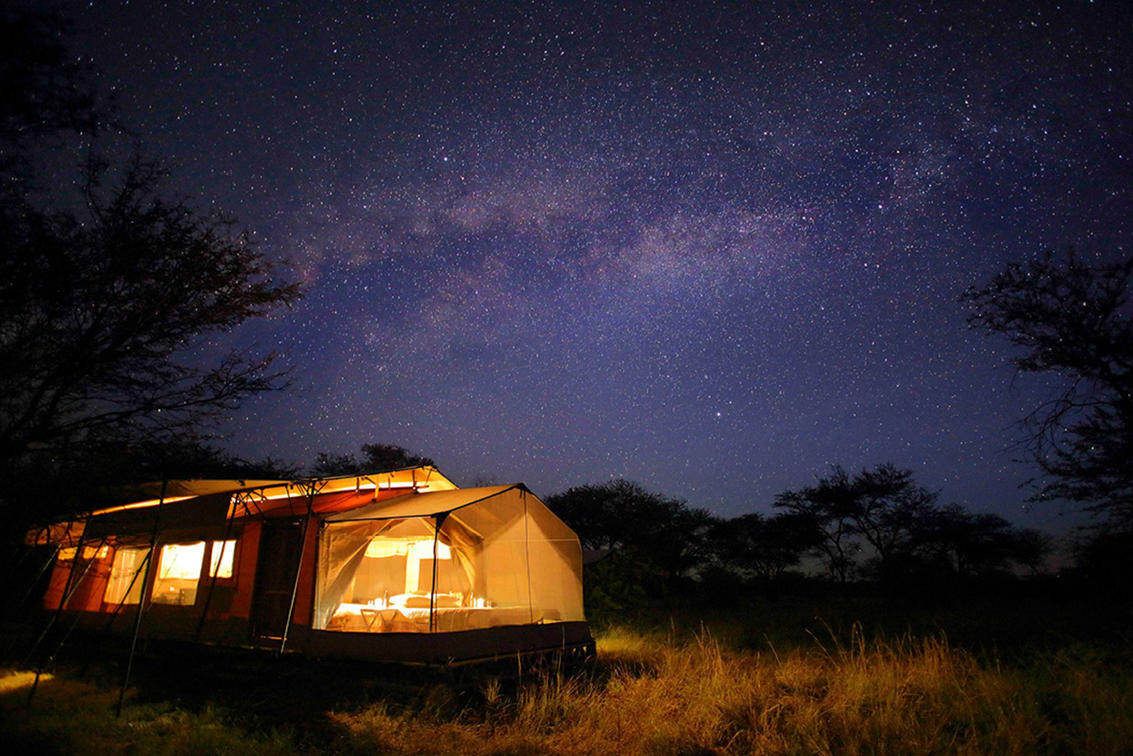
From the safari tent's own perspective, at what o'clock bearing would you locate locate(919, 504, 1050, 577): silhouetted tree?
The silhouetted tree is roughly at 10 o'clock from the safari tent.

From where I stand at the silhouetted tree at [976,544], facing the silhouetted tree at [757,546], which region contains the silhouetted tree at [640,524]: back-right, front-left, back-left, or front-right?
front-left

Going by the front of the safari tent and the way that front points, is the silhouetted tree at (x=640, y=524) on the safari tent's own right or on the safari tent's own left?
on the safari tent's own left

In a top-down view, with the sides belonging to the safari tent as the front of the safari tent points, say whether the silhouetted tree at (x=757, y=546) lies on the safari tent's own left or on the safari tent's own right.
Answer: on the safari tent's own left

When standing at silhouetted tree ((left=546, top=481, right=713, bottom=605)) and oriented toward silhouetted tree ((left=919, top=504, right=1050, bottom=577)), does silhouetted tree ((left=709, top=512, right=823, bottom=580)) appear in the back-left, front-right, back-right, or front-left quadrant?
front-left

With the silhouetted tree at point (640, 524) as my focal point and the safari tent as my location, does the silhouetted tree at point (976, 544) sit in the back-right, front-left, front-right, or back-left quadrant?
front-right

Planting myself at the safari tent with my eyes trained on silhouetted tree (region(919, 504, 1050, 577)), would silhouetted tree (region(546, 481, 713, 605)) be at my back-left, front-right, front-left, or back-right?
front-left

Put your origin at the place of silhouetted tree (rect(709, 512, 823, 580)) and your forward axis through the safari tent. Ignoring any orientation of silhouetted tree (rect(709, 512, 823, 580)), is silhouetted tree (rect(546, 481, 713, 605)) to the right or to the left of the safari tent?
right
